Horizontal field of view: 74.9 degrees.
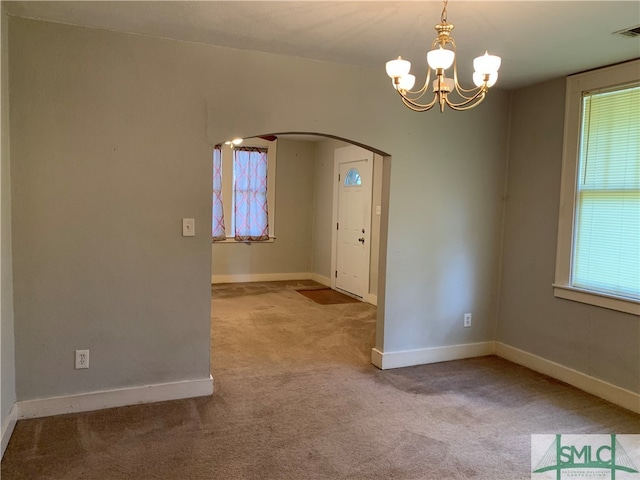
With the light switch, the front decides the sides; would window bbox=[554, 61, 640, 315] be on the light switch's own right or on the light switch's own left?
on the light switch's own left

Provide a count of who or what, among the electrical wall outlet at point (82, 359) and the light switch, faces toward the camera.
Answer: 2

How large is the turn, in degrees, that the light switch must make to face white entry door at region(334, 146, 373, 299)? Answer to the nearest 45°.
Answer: approximately 135° to its left

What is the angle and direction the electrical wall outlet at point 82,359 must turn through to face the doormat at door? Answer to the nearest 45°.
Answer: approximately 135° to its left

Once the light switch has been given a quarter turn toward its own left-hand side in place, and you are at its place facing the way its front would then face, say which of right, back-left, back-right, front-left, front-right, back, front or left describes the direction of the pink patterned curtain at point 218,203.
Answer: left

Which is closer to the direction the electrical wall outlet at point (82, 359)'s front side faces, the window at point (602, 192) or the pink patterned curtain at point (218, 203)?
the window

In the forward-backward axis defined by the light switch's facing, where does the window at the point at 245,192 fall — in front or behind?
behind

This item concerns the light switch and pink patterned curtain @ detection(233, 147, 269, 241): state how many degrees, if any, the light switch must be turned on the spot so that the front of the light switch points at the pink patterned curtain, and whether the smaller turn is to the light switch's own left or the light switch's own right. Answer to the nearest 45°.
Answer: approximately 180°
